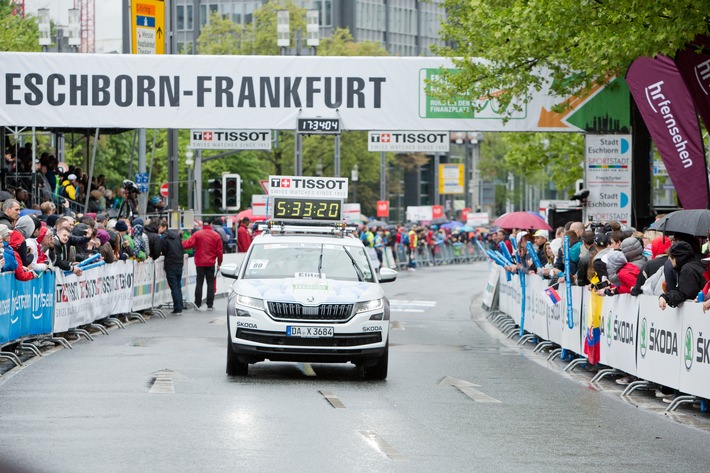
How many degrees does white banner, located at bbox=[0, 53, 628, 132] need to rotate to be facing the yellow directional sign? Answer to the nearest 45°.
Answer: approximately 135° to its right

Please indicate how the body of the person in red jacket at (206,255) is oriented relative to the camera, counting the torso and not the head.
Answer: away from the camera

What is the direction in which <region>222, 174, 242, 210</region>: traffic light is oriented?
toward the camera

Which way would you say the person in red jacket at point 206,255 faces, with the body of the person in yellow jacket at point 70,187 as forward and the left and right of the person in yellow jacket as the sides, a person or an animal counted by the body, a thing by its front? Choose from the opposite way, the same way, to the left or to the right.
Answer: to the left

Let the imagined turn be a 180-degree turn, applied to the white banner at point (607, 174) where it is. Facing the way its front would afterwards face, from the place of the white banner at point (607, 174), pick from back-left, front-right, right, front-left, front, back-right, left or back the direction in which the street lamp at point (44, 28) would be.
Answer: front-left

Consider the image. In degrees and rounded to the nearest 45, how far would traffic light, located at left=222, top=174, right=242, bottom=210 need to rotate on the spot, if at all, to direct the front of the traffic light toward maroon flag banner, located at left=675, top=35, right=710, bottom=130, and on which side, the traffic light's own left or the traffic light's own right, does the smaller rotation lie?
approximately 45° to the traffic light's own left

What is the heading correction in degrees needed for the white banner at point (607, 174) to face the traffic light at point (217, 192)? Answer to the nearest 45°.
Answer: approximately 135° to its right

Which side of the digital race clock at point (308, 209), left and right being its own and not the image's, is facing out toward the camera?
front

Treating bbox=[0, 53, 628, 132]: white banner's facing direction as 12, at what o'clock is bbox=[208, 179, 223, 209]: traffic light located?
The traffic light is roughly at 6 o'clock from the white banner.

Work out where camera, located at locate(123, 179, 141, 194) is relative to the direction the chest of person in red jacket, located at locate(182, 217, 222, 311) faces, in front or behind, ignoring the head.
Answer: in front

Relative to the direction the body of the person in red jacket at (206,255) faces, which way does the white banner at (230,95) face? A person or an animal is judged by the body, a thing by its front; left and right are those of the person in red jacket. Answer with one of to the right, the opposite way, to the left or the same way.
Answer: the opposite way

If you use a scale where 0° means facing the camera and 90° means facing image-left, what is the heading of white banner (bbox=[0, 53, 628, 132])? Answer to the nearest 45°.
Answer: approximately 0°

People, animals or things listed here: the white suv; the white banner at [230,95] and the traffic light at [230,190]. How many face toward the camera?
3

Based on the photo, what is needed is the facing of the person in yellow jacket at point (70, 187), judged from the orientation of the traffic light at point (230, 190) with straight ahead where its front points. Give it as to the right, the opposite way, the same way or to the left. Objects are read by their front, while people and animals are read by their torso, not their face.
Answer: to the left

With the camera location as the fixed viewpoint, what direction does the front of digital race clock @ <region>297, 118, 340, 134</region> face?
facing the viewer

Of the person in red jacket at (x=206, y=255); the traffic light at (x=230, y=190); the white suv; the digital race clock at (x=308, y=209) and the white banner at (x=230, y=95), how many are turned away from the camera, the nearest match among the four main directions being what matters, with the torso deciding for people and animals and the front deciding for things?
1

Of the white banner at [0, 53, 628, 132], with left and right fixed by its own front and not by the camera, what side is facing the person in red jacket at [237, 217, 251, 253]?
back

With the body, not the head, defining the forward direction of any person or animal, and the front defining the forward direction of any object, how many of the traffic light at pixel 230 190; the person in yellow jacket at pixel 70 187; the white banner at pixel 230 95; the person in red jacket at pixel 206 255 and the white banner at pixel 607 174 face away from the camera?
1

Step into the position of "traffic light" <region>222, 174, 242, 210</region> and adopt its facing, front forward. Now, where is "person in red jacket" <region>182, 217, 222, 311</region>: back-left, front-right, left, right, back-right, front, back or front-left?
front

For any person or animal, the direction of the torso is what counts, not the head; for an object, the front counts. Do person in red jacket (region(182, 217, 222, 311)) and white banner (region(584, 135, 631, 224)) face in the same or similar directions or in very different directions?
very different directions
